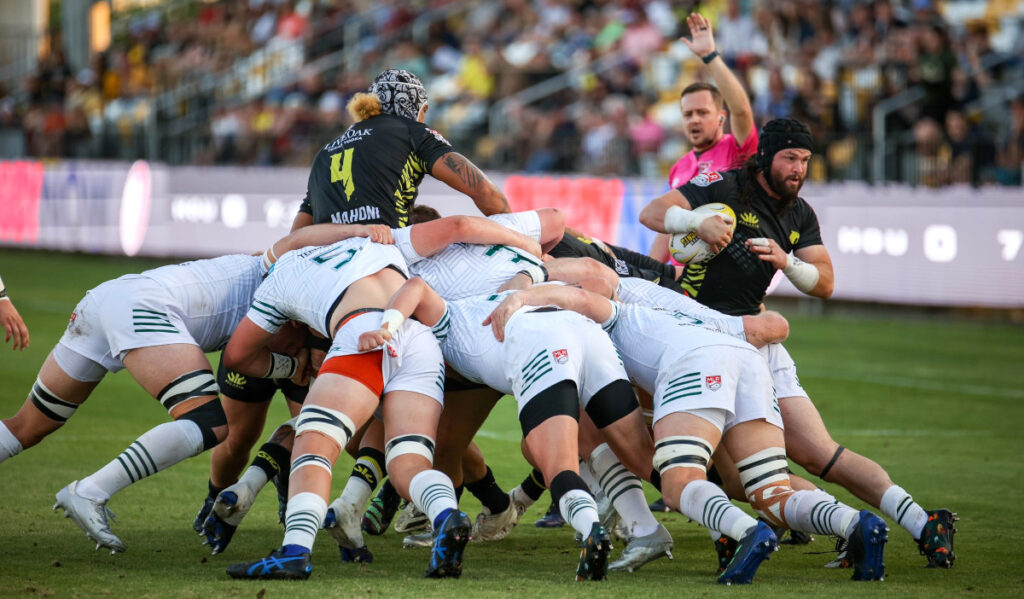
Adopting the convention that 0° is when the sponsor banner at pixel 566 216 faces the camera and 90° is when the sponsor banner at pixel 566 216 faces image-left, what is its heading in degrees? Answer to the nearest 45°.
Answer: approximately 0°
